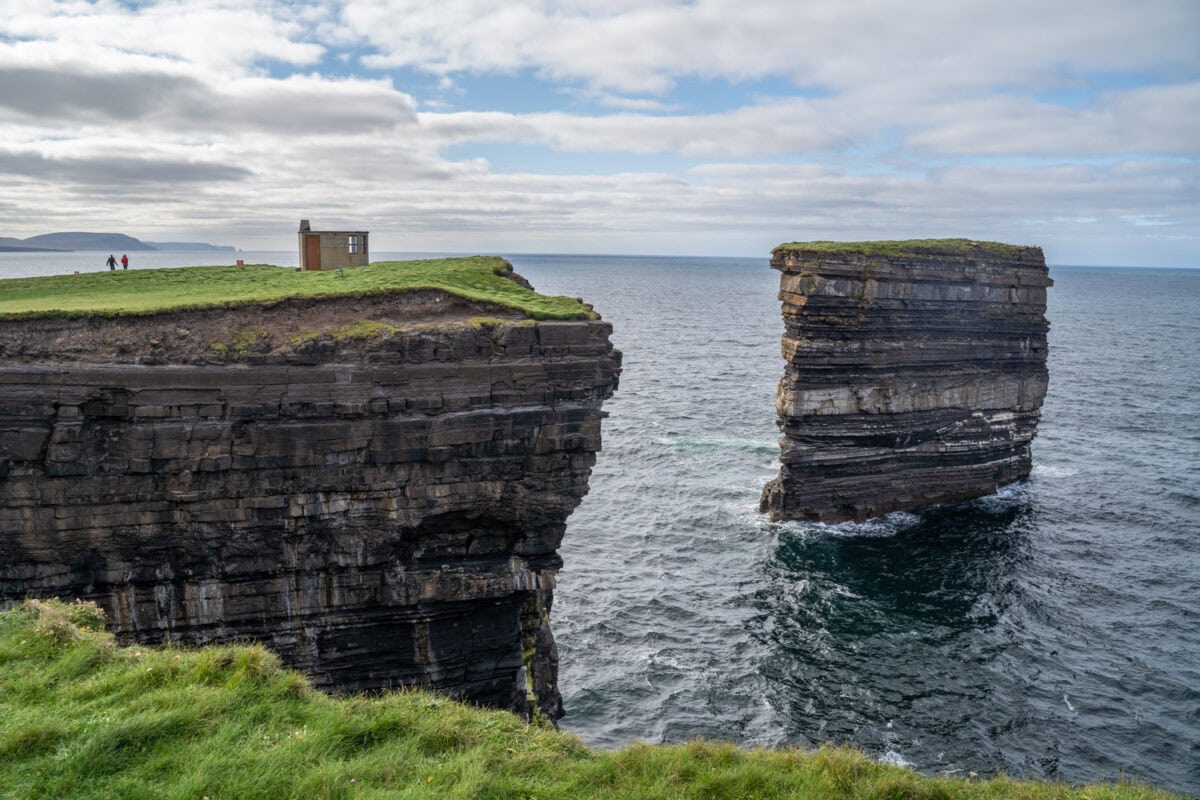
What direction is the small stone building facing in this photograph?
toward the camera

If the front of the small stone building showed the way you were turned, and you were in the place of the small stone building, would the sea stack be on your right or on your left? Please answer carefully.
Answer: on your left
